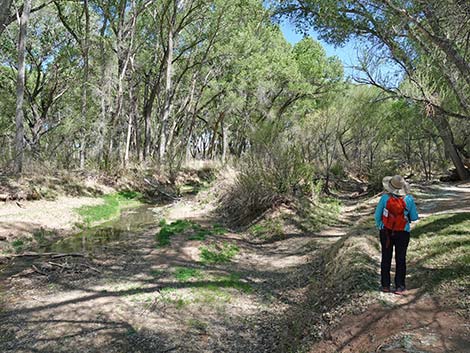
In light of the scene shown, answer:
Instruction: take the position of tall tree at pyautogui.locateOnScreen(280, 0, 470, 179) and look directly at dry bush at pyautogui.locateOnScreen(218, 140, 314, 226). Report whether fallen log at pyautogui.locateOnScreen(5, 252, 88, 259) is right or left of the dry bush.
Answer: left

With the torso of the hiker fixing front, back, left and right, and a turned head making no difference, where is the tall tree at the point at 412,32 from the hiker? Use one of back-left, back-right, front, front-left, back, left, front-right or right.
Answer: front

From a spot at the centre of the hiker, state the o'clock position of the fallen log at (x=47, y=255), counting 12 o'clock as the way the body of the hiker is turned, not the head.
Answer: The fallen log is roughly at 9 o'clock from the hiker.

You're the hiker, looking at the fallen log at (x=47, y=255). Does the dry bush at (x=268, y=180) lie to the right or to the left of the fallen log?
right

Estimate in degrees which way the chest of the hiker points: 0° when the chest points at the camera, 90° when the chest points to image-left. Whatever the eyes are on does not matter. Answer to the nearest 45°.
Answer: approximately 180°

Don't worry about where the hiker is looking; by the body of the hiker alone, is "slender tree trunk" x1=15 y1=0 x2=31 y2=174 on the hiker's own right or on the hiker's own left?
on the hiker's own left

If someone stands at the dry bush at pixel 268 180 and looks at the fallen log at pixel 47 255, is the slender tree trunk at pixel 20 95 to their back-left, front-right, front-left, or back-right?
front-right

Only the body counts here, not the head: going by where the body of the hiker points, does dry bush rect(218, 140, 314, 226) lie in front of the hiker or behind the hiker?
in front

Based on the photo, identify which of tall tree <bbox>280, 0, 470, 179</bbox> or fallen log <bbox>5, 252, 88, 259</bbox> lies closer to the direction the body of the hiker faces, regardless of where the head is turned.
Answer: the tall tree

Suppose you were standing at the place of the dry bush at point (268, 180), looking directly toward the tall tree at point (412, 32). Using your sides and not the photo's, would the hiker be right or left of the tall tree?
right

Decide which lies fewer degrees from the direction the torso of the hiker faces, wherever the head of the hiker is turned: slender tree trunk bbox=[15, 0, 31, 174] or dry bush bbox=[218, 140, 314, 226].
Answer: the dry bush

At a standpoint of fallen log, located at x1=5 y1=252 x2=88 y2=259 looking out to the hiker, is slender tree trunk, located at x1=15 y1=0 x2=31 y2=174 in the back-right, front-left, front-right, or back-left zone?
back-left
